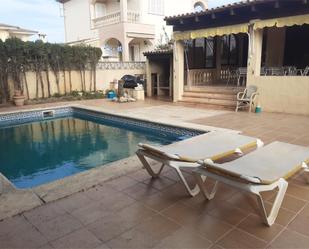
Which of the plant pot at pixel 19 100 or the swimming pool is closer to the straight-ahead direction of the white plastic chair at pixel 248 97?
the swimming pool

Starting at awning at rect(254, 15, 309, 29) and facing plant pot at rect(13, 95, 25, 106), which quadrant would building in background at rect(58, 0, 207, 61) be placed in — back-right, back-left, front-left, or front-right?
front-right

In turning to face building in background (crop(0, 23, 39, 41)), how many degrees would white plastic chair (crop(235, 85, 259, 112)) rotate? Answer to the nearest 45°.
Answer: approximately 45° to its right

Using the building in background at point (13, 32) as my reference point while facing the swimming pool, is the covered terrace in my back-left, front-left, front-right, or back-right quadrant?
front-left

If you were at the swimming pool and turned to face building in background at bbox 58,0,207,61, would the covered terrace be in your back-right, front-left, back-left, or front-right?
front-right

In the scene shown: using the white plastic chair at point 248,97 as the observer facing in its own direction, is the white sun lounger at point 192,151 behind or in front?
in front

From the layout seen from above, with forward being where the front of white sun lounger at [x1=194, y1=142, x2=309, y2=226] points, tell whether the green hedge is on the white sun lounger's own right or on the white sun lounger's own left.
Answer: on the white sun lounger's own right

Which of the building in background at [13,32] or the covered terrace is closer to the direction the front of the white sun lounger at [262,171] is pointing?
the building in background

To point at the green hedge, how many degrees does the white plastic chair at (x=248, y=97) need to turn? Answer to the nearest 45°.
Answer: approximately 45° to its right

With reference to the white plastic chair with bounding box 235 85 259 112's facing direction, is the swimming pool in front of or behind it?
in front

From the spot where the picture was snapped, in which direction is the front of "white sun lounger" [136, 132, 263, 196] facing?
facing the viewer and to the left of the viewer

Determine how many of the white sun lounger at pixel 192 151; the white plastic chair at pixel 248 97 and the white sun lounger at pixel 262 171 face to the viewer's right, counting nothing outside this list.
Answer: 0

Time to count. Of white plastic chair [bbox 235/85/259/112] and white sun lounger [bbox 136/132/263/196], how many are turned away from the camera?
0

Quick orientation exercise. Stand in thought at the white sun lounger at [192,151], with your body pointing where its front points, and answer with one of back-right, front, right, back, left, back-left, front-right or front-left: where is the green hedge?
right
